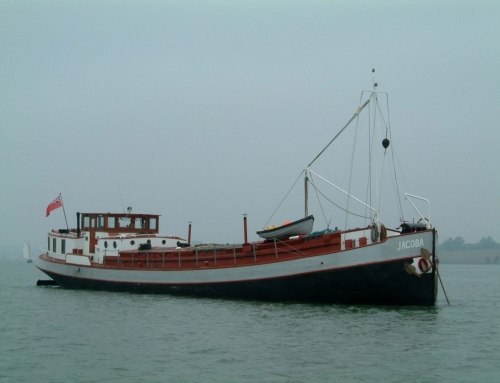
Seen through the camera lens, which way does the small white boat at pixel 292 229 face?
facing to the right of the viewer

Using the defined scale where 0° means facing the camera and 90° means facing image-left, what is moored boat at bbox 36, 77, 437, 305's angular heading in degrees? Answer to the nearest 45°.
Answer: approximately 315°
